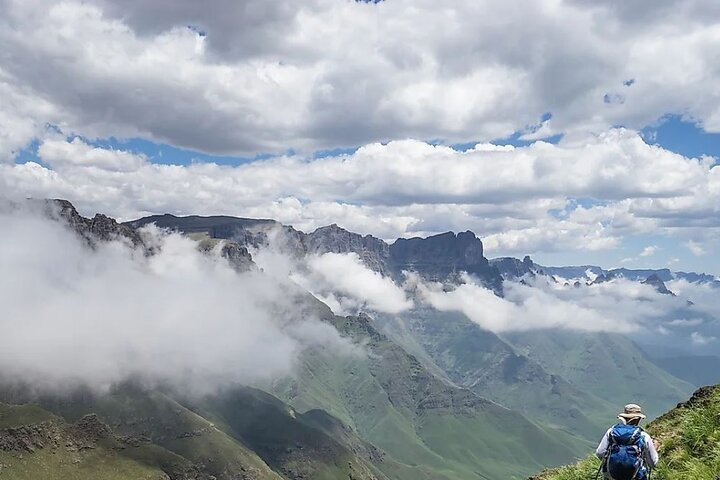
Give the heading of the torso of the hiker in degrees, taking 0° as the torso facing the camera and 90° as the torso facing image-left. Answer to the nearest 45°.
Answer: approximately 180°
